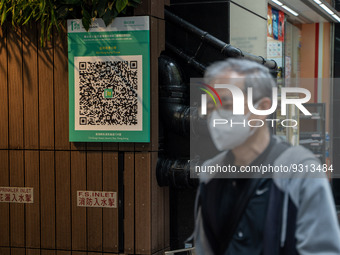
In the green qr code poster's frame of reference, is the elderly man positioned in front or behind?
in front

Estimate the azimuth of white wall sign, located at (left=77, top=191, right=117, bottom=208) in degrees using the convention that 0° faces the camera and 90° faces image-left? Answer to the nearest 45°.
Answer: approximately 0°

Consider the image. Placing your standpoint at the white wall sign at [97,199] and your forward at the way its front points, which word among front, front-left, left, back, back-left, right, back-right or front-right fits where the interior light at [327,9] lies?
back-left

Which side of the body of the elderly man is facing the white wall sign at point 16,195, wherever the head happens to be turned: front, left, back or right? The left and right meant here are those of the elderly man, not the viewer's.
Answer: right

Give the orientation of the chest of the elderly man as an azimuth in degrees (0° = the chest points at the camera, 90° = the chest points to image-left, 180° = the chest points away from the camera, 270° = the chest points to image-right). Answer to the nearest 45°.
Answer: approximately 45°

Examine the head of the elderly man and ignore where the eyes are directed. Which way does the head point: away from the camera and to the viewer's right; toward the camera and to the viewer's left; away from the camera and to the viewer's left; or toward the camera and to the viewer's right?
toward the camera and to the viewer's left
